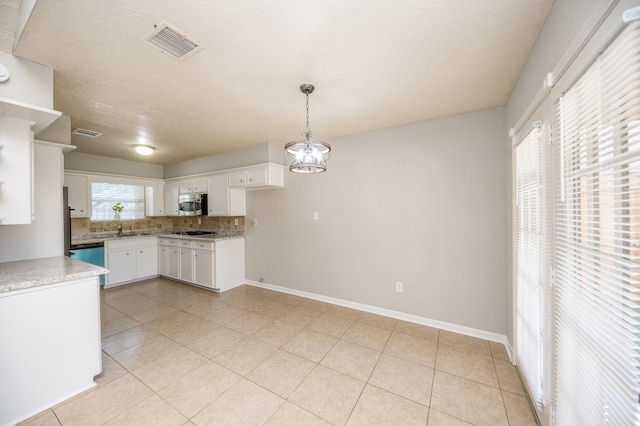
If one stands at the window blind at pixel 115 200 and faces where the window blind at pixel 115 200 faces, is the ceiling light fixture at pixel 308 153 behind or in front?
in front

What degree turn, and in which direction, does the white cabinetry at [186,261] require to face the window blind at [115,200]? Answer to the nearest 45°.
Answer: approximately 90° to its right

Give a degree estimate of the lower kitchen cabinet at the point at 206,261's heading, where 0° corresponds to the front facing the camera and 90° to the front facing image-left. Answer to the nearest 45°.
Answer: approximately 45°

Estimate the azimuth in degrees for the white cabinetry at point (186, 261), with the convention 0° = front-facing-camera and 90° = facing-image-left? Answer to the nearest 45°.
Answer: approximately 45°

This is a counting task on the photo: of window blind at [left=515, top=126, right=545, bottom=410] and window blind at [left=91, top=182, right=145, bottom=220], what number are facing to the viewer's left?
1

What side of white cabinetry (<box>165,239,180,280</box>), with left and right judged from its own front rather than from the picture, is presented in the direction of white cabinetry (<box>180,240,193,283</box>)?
left

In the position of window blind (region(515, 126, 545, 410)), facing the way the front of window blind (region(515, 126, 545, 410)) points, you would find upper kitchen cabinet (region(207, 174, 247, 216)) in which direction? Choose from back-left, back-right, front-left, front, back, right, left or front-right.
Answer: front

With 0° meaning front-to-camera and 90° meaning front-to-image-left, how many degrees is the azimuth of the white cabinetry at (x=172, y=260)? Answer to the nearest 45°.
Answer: approximately 45°

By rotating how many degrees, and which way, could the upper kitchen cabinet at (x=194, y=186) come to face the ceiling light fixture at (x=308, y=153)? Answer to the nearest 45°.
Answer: approximately 45° to its left

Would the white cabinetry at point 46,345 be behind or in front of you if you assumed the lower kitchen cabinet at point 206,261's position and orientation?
in front

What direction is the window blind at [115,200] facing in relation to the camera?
toward the camera

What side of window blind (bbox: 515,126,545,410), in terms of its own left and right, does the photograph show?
left

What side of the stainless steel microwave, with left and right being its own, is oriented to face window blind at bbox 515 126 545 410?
left

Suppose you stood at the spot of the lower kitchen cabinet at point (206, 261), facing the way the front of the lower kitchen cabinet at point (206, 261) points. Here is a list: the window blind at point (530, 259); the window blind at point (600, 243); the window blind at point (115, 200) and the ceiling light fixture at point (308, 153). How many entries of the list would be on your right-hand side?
1

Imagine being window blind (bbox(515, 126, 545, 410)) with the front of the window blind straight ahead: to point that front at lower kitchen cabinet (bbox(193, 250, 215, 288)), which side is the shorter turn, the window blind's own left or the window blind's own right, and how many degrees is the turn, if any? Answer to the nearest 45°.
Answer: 0° — it already faces it

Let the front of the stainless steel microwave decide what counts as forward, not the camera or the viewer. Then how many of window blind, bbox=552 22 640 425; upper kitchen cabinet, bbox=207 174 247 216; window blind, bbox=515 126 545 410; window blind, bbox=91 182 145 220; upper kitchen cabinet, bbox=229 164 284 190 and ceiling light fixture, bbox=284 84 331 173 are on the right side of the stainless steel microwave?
1
